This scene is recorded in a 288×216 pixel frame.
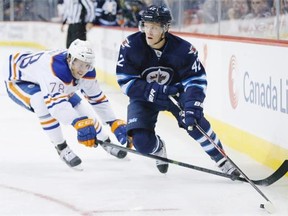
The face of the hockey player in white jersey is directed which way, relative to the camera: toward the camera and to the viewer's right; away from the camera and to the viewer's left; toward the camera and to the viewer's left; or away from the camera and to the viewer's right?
toward the camera and to the viewer's right

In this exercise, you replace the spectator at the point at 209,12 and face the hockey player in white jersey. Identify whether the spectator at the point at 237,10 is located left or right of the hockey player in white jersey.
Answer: left

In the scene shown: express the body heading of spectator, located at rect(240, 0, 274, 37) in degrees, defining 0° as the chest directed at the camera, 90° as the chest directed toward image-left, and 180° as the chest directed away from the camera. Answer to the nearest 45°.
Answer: approximately 45°

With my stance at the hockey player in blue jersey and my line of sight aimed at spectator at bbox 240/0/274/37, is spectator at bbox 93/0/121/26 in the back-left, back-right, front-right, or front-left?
front-left

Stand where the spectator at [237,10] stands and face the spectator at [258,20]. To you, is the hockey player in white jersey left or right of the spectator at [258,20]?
right

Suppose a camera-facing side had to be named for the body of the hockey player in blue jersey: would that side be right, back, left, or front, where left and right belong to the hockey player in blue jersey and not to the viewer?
front

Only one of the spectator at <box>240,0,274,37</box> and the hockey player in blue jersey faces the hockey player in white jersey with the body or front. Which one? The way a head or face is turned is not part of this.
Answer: the spectator

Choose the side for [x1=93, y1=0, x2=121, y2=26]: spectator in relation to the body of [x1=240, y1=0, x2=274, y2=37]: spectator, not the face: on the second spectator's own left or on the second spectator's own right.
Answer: on the second spectator's own right

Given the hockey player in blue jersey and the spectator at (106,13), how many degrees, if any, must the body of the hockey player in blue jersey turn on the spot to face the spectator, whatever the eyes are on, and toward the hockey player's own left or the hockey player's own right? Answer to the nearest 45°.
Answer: approximately 180°

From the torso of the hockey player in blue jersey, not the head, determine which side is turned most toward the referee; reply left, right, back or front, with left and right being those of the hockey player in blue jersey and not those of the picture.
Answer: back

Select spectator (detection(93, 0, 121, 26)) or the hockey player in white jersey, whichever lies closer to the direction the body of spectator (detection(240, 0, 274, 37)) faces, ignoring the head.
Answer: the hockey player in white jersey

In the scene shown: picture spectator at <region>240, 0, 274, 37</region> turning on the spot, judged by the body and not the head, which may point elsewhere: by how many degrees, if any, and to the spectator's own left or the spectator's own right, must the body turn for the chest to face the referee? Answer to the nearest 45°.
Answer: approximately 90° to the spectator's own right

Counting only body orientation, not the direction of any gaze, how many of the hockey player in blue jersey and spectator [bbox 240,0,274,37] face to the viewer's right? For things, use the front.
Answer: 0
